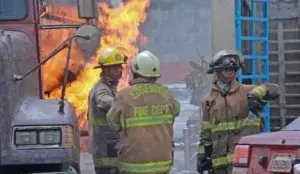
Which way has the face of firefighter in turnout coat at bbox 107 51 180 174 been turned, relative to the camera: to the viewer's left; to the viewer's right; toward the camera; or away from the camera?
away from the camera

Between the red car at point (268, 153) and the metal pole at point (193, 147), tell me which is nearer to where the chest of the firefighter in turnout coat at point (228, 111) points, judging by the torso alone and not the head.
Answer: the red car

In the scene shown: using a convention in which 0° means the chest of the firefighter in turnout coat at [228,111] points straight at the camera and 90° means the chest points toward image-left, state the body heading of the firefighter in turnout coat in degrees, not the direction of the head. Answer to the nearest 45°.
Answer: approximately 315°

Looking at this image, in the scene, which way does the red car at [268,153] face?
away from the camera

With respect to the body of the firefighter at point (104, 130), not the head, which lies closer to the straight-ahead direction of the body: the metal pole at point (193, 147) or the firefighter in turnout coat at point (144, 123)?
the firefighter in turnout coat

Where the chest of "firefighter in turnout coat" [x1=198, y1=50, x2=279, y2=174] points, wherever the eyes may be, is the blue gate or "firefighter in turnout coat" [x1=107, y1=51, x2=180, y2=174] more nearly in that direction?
the firefighter in turnout coat

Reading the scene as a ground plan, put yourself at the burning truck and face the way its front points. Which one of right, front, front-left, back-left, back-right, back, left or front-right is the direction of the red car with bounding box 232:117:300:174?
left

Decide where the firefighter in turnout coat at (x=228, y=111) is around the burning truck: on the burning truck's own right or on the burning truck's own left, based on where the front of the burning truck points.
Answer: on the burning truck's own left

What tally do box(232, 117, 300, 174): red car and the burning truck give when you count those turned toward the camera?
1

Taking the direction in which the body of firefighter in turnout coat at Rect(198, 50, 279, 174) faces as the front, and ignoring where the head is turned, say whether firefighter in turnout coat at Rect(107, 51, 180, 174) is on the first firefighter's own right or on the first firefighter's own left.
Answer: on the first firefighter's own right

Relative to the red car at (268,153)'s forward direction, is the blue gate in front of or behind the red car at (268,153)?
in front
